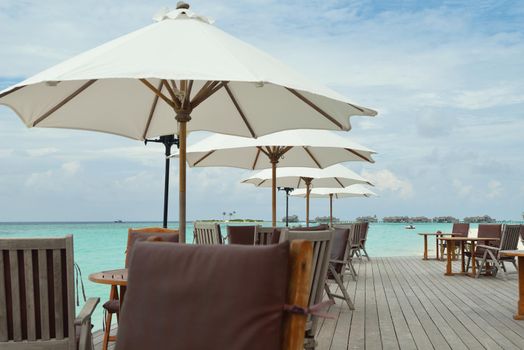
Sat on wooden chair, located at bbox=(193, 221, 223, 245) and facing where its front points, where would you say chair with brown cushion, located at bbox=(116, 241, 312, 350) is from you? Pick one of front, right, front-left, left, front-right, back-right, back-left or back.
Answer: back-right

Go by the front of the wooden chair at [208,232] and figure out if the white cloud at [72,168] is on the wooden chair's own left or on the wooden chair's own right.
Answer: on the wooden chair's own left

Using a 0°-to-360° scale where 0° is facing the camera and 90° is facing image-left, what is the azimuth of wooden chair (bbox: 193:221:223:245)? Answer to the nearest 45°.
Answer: approximately 225°

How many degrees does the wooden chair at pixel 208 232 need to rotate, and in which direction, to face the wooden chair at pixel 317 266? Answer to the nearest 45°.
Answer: approximately 135° to its right

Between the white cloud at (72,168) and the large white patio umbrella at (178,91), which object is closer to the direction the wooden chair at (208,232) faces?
the white cloud

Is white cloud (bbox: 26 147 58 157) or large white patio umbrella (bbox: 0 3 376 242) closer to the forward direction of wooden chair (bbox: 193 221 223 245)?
the white cloud

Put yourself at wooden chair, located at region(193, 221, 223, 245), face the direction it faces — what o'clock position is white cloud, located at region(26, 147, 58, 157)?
The white cloud is roughly at 10 o'clock from the wooden chair.

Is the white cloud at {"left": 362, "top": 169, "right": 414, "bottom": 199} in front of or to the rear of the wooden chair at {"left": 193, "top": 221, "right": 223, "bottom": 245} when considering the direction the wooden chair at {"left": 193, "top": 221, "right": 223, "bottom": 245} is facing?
in front

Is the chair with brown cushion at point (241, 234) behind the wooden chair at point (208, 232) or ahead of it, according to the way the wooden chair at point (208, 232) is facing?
ahead
